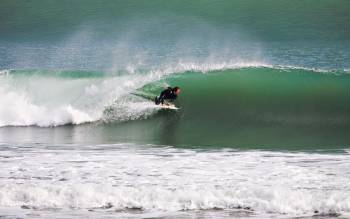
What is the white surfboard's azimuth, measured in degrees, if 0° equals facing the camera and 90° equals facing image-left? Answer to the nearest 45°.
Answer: approximately 270°
